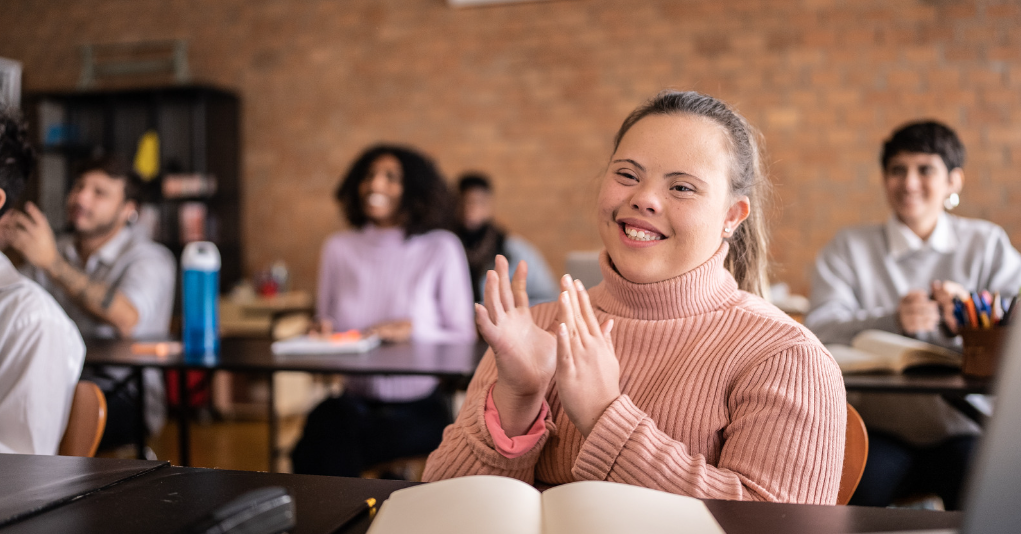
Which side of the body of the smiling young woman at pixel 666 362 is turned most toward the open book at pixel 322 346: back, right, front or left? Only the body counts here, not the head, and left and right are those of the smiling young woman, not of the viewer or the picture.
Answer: right

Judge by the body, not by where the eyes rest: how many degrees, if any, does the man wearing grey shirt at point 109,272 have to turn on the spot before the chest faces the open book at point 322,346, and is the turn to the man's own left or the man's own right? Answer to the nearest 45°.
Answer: approximately 90° to the man's own left

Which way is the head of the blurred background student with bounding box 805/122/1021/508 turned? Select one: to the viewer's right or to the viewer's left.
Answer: to the viewer's left

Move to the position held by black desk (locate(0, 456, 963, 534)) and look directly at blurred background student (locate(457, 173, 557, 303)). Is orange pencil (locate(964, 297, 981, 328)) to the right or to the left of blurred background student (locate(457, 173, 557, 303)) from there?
right

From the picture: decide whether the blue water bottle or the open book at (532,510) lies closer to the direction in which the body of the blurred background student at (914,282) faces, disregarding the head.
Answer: the open book

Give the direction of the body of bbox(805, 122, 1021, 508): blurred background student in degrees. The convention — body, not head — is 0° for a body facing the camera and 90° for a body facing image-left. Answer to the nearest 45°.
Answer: approximately 0°

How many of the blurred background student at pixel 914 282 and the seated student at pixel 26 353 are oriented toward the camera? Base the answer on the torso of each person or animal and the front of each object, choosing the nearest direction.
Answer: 1

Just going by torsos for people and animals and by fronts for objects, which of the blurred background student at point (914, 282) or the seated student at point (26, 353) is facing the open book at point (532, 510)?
the blurred background student
